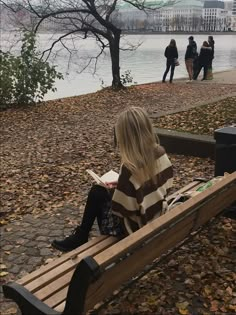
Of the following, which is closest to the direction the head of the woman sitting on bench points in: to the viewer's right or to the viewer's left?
to the viewer's left

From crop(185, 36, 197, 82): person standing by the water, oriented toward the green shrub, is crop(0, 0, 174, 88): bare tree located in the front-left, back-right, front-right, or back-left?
front-right

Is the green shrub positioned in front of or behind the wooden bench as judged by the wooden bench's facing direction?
in front

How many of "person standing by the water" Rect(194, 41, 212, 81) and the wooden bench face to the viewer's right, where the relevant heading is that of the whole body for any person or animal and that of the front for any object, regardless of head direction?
0

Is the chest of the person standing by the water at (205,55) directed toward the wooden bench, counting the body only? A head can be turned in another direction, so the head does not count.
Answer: no

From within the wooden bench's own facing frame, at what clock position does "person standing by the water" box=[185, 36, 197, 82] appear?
The person standing by the water is roughly at 2 o'clock from the wooden bench.

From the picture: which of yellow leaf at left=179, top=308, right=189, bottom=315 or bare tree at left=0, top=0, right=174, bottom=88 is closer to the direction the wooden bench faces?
the bare tree

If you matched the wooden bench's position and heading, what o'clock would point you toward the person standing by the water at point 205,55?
The person standing by the water is roughly at 2 o'clock from the wooden bench.

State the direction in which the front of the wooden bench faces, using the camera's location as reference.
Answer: facing away from the viewer and to the left of the viewer

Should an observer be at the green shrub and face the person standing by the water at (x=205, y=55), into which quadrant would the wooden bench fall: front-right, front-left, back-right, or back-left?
back-right
